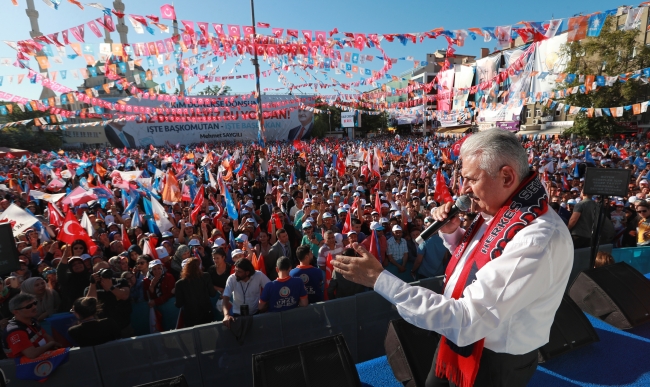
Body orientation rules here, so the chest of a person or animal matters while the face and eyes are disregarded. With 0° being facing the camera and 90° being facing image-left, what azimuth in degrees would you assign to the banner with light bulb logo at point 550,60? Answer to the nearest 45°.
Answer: approximately 45°

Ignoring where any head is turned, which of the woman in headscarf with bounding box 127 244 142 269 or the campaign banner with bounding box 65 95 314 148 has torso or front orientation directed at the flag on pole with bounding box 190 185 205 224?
the campaign banner

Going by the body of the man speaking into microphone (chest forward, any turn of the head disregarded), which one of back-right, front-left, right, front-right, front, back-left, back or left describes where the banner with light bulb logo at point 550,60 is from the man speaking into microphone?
right

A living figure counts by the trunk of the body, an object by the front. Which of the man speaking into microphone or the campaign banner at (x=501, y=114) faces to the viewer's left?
the man speaking into microphone

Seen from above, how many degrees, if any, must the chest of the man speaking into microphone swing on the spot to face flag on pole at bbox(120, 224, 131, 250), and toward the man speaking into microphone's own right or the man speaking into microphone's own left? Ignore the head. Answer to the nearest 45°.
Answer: approximately 45° to the man speaking into microphone's own right

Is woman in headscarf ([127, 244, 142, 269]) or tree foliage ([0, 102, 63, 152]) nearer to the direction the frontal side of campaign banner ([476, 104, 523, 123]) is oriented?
the woman in headscarf

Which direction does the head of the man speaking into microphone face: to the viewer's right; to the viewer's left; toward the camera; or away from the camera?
to the viewer's left

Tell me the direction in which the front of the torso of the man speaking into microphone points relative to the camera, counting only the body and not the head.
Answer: to the viewer's left

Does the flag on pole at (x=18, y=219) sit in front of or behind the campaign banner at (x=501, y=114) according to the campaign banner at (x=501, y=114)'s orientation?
in front

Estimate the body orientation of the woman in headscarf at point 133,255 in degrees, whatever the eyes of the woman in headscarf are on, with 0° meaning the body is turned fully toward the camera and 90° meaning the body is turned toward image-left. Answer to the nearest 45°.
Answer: approximately 315°

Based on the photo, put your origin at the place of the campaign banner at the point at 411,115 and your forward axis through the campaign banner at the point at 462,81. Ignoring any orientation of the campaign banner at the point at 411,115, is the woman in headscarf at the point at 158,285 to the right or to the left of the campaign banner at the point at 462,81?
right
